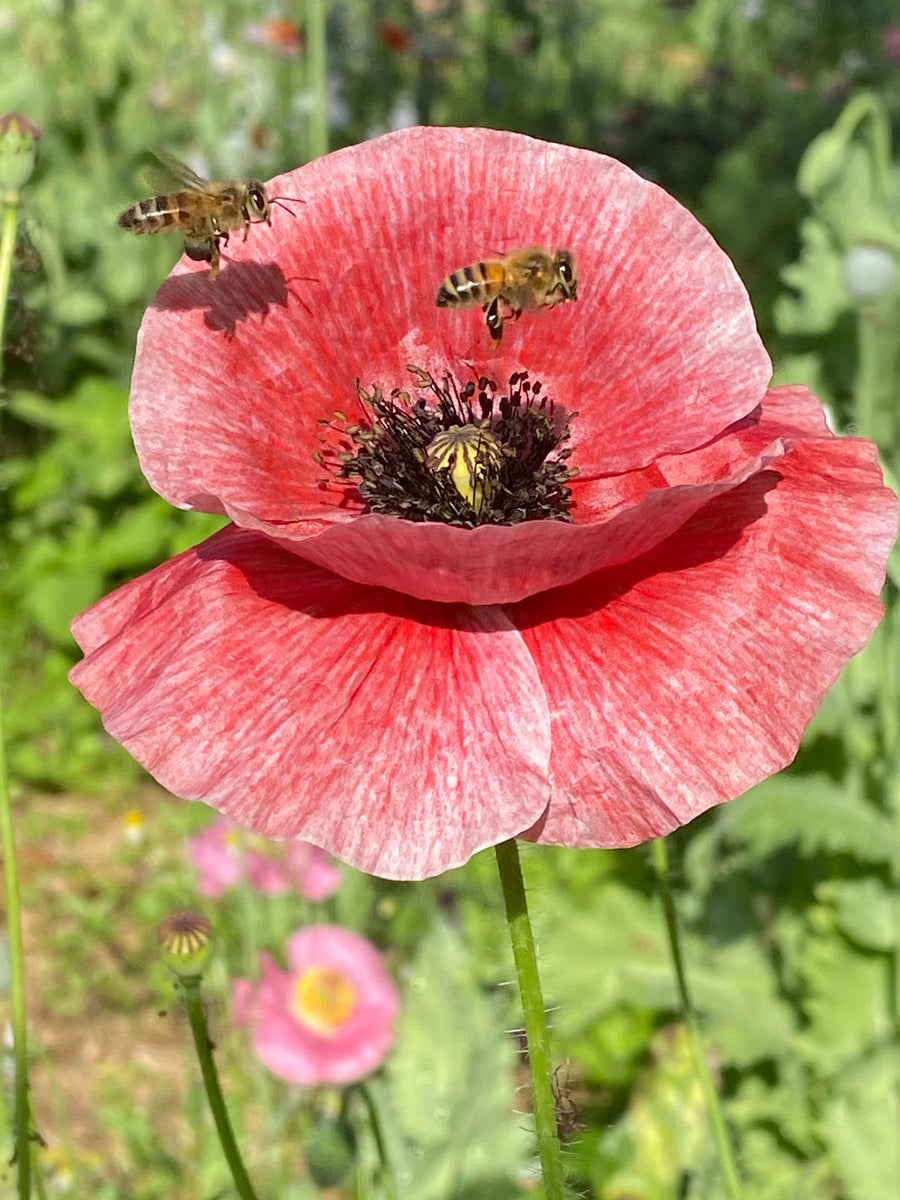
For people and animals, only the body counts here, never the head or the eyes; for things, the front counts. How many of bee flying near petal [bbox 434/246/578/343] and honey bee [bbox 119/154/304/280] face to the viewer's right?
2

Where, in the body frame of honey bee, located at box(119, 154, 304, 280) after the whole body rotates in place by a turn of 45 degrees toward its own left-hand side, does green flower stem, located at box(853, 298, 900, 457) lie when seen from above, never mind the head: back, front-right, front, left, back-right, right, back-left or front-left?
front

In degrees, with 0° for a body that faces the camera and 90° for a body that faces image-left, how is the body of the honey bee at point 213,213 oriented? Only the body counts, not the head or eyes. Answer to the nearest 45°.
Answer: approximately 270°

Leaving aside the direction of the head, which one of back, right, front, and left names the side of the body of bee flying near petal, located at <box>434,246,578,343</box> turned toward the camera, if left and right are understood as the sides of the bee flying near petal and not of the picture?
right

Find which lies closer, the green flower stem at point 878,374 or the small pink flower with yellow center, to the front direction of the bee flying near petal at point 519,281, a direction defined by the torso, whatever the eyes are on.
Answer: the green flower stem
